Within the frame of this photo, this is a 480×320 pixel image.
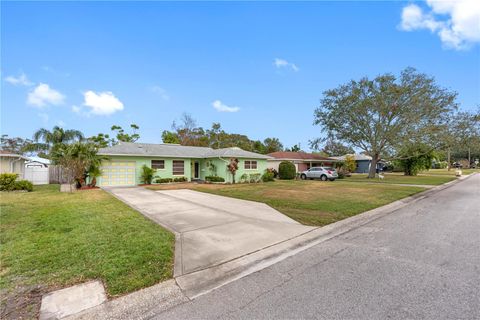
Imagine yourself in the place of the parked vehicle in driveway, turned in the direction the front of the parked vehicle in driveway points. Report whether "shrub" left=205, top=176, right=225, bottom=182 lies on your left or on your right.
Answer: on your left

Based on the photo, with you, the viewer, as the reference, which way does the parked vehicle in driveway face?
facing away from the viewer and to the left of the viewer

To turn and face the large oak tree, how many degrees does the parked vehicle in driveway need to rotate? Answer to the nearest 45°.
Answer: approximately 135° to its right

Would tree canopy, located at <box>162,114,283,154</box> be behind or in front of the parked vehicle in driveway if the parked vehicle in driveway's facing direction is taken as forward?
in front

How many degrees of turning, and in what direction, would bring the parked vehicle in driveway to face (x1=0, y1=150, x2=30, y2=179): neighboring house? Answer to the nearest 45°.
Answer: approximately 90° to its left

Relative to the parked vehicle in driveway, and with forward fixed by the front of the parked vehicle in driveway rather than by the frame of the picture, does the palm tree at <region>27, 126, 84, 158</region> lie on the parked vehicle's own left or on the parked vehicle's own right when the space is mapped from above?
on the parked vehicle's own left
